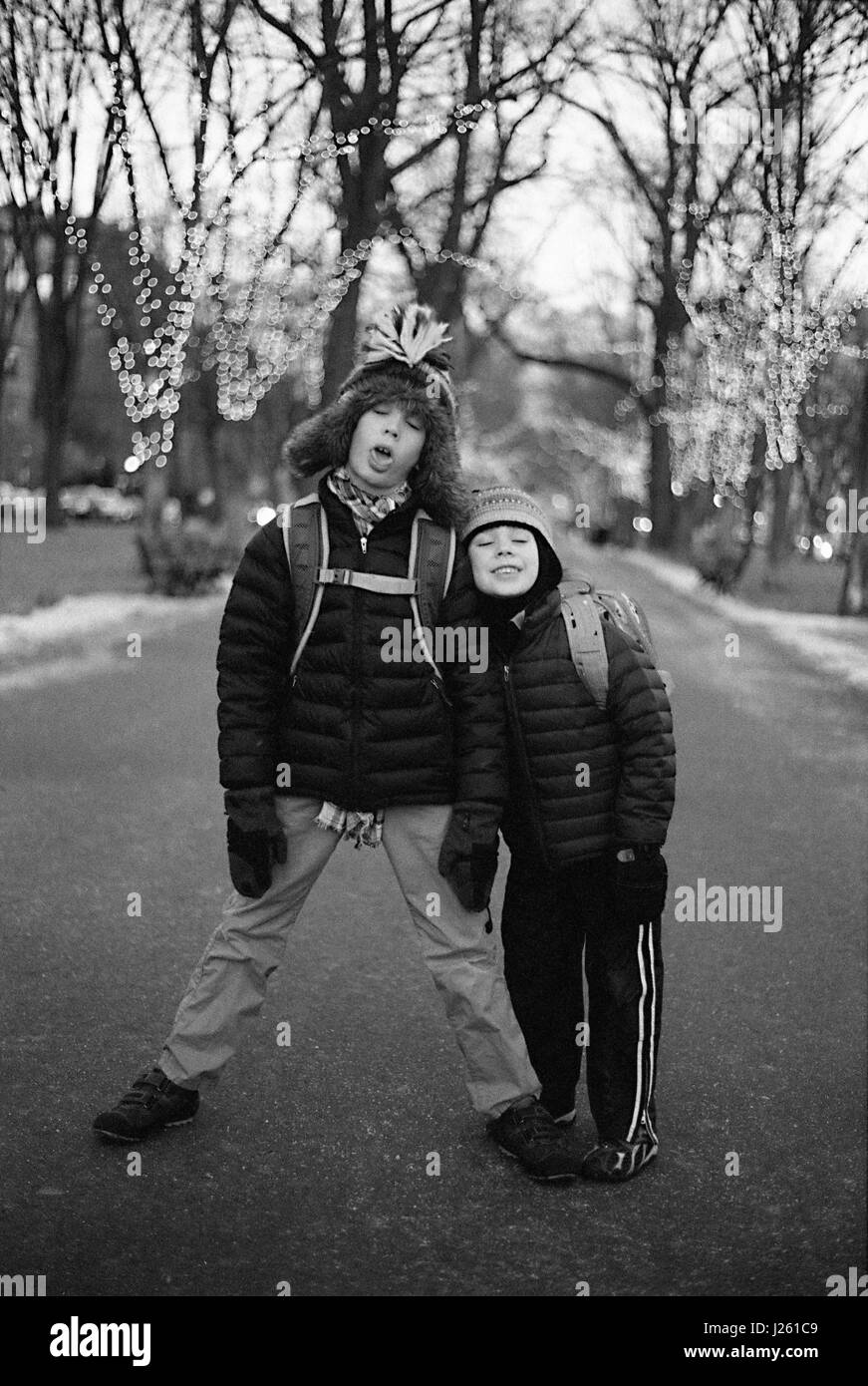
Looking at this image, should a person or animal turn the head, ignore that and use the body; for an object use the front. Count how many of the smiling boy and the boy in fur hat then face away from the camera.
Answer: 0

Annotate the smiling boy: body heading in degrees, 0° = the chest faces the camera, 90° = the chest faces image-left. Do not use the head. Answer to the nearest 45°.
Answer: approximately 45°

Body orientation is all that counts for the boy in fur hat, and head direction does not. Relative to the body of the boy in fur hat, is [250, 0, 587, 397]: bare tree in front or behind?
behind

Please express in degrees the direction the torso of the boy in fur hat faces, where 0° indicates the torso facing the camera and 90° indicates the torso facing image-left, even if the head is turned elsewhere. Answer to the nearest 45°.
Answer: approximately 0°

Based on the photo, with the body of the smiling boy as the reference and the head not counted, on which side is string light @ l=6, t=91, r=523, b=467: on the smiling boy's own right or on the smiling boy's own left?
on the smiling boy's own right

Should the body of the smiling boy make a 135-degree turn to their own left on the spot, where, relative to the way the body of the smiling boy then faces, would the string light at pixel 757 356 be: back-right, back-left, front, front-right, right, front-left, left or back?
left

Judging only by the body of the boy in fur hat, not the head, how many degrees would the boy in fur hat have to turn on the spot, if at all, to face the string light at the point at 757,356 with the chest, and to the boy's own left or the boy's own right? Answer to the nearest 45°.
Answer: approximately 180°
